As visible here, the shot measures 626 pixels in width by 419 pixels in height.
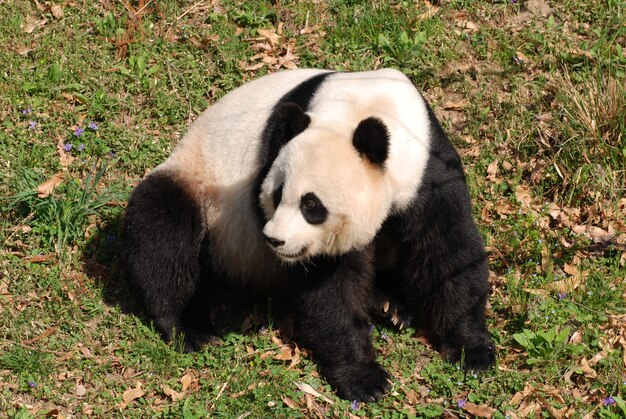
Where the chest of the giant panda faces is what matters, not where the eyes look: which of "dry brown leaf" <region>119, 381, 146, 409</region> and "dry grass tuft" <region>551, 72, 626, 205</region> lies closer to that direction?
the dry grass tuft

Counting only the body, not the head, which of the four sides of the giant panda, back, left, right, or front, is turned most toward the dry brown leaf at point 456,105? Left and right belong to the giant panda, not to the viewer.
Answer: left

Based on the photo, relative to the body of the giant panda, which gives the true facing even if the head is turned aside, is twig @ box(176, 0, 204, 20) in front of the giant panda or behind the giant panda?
behind

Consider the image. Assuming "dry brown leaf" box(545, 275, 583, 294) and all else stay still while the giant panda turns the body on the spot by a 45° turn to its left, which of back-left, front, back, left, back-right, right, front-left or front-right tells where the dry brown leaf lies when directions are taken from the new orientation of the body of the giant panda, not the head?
front

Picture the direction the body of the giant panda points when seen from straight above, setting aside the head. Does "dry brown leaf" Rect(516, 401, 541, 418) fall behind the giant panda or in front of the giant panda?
in front

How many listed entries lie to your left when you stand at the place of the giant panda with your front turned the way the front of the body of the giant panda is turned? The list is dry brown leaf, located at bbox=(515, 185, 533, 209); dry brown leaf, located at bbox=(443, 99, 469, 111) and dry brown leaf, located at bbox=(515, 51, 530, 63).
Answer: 3

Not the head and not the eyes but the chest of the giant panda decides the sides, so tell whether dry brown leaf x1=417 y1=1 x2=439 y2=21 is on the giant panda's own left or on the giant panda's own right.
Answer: on the giant panda's own left

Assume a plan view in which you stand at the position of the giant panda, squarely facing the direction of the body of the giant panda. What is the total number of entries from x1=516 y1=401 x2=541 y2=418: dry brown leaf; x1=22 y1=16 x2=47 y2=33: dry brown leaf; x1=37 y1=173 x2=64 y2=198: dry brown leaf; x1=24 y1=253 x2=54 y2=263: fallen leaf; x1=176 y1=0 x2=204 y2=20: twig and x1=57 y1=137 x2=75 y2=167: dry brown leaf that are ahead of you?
1

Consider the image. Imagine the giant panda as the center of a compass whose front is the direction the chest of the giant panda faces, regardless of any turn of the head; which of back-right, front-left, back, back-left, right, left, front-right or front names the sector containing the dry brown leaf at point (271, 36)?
back-left

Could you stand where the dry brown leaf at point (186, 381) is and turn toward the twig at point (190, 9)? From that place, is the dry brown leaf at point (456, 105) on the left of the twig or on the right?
right

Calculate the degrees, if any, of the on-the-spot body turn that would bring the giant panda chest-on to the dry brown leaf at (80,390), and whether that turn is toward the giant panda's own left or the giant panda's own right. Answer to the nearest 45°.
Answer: approximately 135° to the giant panda's own right

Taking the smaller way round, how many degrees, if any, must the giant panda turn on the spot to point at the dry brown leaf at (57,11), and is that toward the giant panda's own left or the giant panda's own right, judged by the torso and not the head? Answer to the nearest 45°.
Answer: approximately 180°

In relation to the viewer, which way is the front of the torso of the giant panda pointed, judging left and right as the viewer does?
facing the viewer and to the right of the viewer

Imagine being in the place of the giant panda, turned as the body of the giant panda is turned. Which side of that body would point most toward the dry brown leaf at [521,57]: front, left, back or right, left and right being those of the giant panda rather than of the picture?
left
